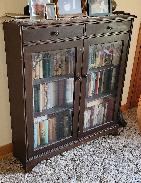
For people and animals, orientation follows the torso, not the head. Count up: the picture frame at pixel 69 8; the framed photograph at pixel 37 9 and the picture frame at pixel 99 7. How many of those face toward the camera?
3

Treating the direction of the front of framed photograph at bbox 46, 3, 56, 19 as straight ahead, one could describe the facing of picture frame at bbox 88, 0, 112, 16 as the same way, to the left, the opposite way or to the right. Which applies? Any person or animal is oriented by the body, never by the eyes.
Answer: the same way

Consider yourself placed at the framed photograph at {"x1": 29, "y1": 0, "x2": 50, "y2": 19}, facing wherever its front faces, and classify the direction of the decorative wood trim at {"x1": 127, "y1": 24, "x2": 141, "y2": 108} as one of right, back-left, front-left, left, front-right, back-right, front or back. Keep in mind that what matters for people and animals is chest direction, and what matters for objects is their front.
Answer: back-left

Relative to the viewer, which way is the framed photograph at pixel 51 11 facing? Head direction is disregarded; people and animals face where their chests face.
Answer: toward the camera

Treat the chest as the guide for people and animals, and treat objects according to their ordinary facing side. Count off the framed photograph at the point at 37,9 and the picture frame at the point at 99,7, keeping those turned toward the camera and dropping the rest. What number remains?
2

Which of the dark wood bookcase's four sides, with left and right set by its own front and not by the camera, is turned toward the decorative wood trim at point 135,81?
left

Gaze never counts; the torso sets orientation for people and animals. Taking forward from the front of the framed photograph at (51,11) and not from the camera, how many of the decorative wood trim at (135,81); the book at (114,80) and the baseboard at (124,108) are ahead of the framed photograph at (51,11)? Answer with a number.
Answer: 0

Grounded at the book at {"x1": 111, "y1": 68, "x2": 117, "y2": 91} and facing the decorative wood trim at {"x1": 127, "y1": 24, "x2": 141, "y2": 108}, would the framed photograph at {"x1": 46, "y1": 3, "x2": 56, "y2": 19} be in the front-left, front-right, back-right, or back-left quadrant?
back-left

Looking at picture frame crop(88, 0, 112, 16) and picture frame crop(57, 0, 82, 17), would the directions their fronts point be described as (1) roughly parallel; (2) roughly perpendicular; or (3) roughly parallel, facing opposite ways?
roughly parallel

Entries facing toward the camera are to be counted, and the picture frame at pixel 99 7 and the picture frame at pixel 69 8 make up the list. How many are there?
2

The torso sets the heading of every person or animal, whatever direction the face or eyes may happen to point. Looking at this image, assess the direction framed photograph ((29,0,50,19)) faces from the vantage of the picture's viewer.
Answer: facing the viewer

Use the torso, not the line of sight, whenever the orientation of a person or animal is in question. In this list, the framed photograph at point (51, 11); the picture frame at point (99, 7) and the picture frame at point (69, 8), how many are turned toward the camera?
3

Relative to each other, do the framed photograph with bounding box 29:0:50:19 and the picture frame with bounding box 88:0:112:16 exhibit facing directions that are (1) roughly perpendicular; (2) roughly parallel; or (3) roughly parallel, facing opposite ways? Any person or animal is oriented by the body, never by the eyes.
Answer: roughly parallel
